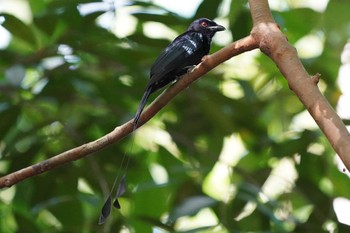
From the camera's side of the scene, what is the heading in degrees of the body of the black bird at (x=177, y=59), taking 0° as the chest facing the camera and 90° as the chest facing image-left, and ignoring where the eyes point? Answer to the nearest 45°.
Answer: approximately 270°

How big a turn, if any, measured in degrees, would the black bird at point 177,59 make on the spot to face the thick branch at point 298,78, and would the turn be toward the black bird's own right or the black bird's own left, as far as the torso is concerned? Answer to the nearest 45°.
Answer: approximately 45° to the black bird's own right
